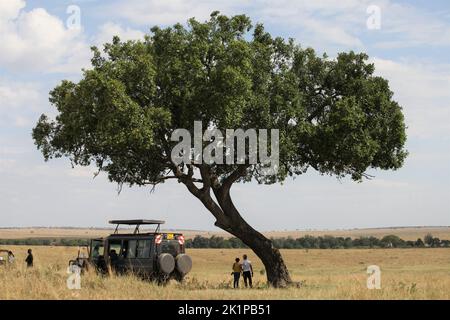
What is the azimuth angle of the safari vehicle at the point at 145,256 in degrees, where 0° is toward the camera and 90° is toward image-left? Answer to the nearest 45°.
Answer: approximately 135°
